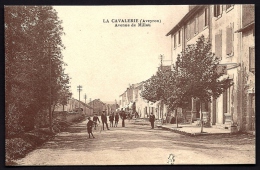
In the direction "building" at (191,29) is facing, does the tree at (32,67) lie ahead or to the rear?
ahead

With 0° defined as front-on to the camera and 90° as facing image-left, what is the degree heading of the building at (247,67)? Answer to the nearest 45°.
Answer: approximately 45°

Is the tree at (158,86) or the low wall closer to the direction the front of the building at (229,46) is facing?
the low wall

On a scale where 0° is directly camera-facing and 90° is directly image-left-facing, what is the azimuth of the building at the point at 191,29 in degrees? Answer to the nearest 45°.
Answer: approximately 45°
